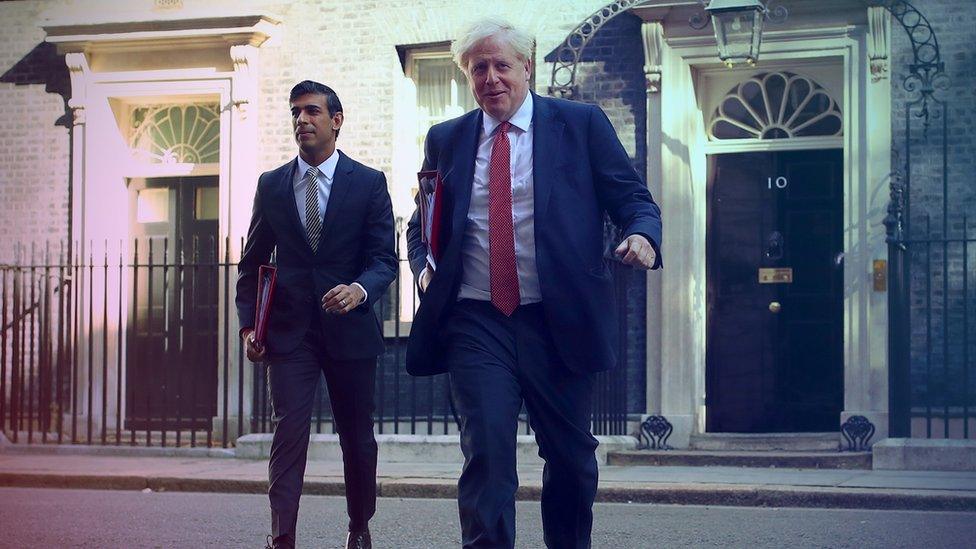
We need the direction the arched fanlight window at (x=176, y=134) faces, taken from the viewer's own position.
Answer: facing the viewer

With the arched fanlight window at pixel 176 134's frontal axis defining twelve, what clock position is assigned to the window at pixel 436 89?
The window is roughly at 10 o'clock from the arched fanlight window.

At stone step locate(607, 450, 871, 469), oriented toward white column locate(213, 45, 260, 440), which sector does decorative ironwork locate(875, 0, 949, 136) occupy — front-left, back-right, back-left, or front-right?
back-right

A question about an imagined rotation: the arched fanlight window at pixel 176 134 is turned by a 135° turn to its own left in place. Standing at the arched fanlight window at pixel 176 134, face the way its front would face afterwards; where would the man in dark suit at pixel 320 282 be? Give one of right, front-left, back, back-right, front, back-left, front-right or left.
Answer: back-right

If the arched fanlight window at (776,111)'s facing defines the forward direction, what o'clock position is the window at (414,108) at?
The window is roughly at 3 o'clock from the arched fanlight window.

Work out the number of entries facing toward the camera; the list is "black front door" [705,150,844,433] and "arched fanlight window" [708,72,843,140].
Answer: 2

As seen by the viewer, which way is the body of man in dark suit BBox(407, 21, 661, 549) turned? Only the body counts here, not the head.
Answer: toward the camera

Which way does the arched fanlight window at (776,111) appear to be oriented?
toward the camera

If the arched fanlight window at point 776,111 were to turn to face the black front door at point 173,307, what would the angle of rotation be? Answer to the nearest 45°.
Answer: approximately 90° to its right

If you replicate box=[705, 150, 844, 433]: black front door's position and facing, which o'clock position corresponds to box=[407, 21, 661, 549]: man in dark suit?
The man in dark suit is roughly at 12 o'clock from the black front door.

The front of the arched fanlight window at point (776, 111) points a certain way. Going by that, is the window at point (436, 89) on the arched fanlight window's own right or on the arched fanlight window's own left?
on the arched fanlight window's own right
